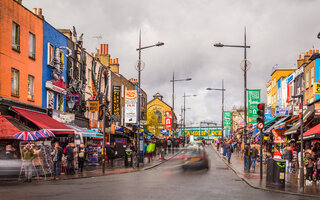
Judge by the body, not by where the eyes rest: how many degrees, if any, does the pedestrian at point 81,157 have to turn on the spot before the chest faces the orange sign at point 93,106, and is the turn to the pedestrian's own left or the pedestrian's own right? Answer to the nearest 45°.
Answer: approximately 180°

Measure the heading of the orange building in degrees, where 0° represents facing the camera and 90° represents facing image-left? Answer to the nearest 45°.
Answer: approximately 315°

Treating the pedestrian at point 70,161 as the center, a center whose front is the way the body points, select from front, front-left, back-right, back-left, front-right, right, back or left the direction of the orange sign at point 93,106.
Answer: front

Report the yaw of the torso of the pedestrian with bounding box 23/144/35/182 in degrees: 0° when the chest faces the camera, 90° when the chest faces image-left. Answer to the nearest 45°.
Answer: approximately 0°

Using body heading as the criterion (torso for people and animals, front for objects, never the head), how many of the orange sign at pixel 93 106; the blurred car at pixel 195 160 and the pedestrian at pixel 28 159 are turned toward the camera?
2

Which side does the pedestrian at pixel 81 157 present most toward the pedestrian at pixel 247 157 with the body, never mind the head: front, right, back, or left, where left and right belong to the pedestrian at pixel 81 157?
left

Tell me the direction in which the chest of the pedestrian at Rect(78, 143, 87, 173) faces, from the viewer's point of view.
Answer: toward the camera

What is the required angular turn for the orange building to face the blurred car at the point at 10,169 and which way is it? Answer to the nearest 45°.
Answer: approximately 45° to its right

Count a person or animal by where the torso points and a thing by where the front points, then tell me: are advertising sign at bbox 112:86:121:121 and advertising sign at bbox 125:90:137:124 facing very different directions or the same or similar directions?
same or similar directions
